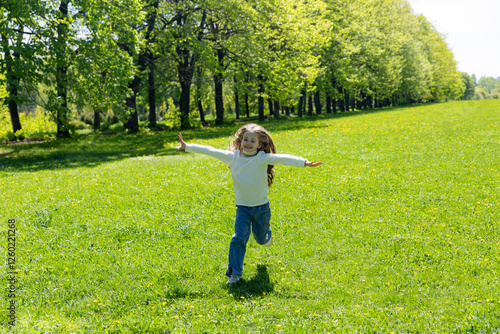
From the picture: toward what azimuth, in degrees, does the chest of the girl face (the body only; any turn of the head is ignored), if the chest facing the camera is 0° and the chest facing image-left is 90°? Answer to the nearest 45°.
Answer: approximately 0°

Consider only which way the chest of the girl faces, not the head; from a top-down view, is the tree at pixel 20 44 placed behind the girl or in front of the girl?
behind
